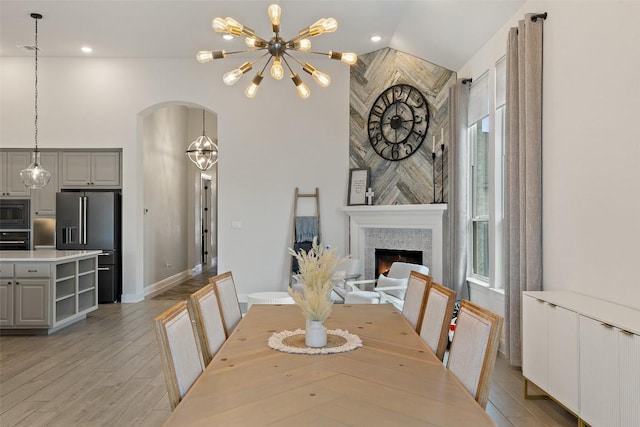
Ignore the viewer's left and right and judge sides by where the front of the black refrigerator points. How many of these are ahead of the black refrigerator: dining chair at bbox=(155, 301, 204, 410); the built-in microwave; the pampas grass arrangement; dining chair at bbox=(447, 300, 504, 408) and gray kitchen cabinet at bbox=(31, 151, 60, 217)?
3

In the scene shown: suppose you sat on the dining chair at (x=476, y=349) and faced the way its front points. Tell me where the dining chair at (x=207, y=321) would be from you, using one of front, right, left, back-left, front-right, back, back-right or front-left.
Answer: front-right

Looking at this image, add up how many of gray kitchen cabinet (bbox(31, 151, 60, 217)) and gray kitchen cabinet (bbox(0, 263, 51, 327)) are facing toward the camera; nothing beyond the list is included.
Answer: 2

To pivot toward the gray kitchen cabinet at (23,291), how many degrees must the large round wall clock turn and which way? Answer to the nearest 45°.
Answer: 0° — it already faces it

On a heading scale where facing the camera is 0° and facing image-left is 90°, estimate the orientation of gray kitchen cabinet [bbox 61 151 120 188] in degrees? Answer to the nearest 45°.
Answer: approximately 0°

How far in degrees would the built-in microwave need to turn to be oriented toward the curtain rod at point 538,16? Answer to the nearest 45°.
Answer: approximately 45° to its left

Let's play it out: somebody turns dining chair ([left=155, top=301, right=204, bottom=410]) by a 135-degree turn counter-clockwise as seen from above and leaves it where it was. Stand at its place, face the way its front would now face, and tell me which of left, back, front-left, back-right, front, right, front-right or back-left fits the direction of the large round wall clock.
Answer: front-right

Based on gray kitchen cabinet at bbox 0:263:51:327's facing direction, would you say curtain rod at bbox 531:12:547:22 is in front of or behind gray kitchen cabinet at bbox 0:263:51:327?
in front

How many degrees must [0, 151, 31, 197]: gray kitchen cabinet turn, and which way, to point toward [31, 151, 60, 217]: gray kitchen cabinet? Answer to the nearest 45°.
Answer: approximately 45° to its left

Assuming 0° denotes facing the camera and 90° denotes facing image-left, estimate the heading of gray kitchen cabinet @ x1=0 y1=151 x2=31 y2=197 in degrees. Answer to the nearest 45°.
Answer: approximately 0°

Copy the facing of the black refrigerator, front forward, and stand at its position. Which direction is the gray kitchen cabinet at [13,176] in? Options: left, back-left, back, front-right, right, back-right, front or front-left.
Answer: back-right

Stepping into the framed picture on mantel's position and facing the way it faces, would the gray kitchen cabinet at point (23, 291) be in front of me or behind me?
in front

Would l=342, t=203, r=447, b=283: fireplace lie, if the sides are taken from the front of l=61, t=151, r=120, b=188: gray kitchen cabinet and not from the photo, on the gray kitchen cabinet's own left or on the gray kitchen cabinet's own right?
on the gray kitchen cabinet's own left

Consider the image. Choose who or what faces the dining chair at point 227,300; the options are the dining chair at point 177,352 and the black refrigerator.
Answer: the black refrigerator

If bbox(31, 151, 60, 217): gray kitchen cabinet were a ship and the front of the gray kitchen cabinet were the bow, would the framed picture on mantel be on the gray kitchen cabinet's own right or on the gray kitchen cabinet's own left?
on the gray kitchen cabinet's own left
